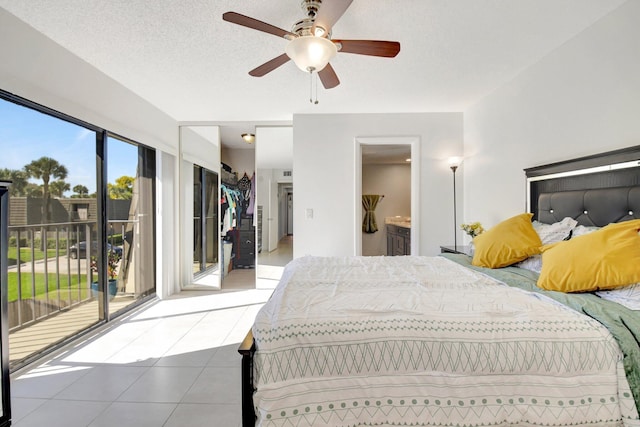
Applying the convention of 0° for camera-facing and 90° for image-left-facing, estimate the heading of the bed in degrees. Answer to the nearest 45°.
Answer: approximately 90°

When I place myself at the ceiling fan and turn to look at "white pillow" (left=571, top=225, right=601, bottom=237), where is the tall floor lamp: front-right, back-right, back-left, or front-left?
front-left

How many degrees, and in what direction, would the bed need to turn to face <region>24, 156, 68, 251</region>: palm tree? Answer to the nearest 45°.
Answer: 0° — it already faces it

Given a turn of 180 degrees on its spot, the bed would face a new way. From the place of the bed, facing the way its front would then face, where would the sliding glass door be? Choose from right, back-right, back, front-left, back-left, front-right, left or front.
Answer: back

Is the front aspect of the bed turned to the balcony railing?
yes
